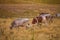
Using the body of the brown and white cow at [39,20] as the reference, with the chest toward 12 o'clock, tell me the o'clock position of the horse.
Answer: The horse is roughly at 12 o'clock from the brown and white cow.

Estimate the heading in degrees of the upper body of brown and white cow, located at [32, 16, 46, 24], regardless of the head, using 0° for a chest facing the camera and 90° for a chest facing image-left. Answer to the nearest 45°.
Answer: approximately 90°
